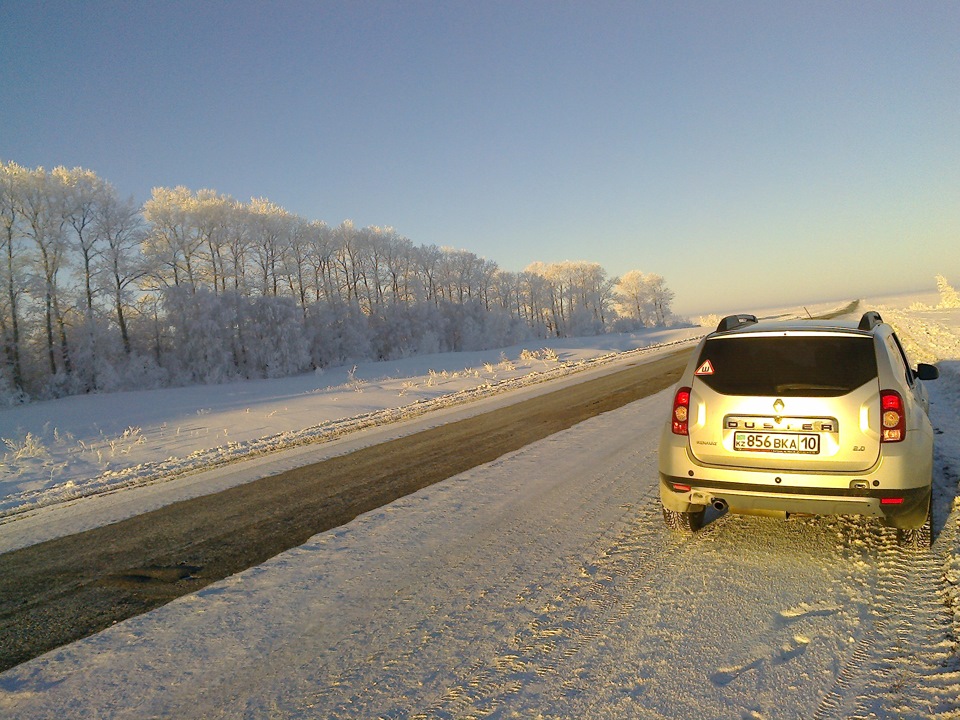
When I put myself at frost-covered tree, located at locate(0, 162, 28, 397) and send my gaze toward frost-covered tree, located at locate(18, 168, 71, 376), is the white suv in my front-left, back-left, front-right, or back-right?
back-right

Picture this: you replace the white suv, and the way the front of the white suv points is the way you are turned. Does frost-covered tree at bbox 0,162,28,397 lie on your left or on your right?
on your left

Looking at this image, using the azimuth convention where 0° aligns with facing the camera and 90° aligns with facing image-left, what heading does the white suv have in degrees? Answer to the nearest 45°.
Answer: approximately 180°

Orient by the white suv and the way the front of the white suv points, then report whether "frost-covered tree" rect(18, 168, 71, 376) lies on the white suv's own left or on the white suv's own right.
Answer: on the white suv's own left

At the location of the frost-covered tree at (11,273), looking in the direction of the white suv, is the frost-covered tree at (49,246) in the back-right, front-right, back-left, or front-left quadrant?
back-left
